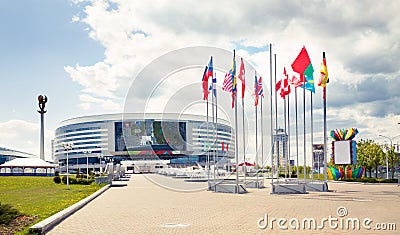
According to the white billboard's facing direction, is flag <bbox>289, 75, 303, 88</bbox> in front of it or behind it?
in front

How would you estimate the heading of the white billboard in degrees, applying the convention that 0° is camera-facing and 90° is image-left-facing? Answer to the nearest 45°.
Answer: approximately 0°

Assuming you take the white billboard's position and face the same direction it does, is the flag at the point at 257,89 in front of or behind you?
in front
